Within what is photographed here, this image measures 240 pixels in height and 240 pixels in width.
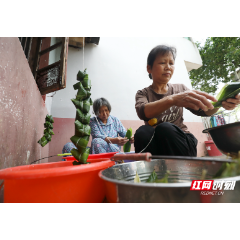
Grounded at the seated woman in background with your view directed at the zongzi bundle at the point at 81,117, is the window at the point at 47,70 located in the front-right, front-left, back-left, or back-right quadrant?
front-right

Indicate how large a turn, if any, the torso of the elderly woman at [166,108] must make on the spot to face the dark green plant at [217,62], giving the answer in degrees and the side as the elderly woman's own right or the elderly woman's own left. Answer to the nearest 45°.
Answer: approximately 135° to the elderly woman's own left

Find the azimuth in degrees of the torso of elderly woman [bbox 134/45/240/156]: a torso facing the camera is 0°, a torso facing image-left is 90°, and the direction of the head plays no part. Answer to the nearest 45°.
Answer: approximately 315°

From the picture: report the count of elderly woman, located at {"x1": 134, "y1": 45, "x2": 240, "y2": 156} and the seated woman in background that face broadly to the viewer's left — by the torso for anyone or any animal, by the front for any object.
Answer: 0

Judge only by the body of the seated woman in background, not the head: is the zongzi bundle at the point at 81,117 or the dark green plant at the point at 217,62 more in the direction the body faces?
the zongzi bundle

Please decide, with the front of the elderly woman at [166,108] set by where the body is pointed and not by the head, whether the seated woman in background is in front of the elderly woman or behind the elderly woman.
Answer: behind

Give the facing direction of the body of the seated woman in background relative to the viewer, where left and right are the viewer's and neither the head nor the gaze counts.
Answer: facing the viewer and to the right of the viewer
